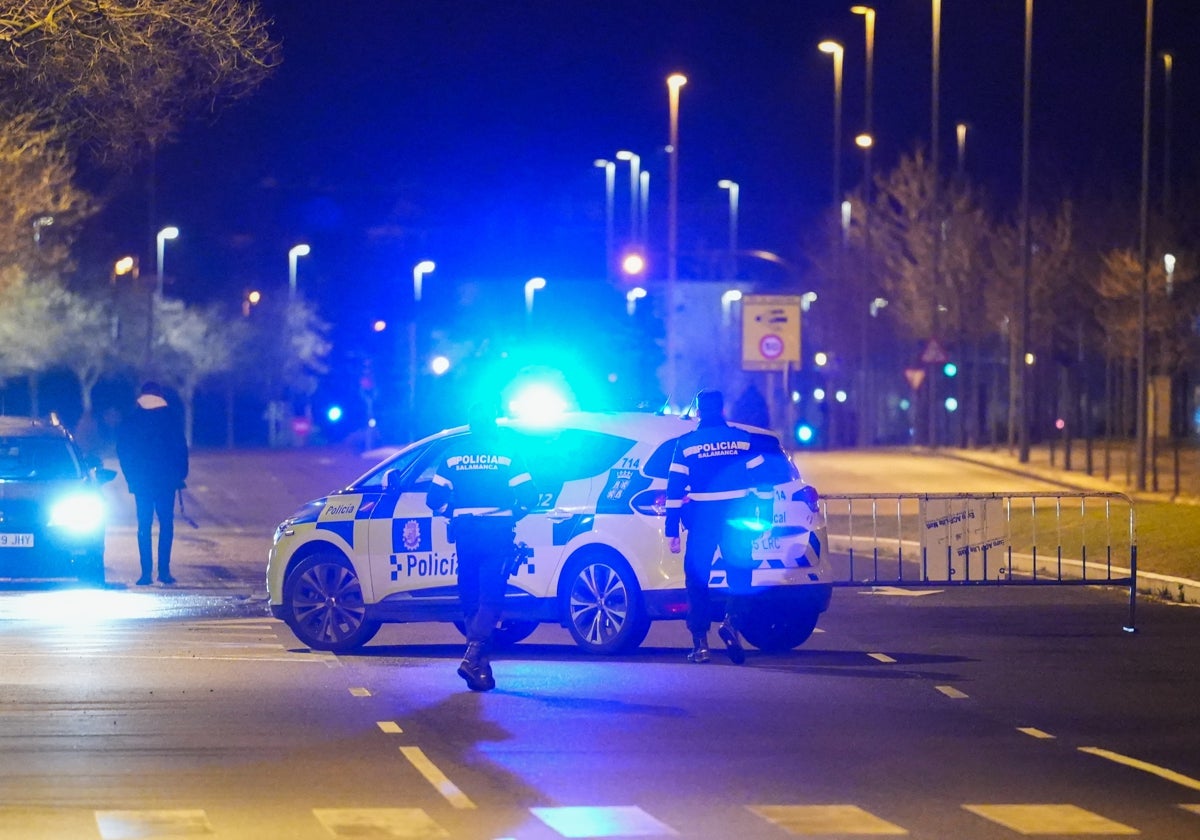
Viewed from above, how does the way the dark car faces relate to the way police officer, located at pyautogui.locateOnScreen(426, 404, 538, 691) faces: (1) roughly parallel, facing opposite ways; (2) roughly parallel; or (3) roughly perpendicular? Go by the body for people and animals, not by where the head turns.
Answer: roughly parallel, facing opposite ways

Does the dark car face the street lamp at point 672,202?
no

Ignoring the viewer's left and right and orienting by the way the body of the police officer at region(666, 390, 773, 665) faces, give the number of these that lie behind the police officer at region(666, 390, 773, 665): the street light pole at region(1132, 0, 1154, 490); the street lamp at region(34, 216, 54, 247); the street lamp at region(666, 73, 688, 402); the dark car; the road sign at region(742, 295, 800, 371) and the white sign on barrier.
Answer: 0

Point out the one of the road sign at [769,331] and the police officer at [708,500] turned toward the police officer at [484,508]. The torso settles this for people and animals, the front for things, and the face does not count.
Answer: the road sign

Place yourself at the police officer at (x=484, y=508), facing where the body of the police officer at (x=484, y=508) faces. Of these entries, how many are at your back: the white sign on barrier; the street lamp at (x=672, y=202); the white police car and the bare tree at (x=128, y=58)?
0

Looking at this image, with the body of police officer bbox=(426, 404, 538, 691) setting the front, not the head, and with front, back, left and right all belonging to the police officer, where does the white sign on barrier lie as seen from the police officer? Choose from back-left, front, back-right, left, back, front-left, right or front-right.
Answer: front-right

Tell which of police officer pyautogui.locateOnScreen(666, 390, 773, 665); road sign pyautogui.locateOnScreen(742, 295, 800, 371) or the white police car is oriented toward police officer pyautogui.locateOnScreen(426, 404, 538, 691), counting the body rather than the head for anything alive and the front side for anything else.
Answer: the road sign

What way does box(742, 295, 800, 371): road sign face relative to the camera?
toward the camera

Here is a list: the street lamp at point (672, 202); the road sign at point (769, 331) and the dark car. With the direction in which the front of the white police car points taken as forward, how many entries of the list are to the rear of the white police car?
0

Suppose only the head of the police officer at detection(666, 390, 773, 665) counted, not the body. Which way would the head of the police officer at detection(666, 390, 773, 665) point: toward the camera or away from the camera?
away from the camera

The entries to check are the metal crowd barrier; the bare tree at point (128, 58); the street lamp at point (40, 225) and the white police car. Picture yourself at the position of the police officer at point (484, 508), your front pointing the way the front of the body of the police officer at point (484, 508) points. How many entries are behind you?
0

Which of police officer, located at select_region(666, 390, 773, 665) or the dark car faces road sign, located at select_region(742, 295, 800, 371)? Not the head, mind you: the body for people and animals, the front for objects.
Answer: the police officer

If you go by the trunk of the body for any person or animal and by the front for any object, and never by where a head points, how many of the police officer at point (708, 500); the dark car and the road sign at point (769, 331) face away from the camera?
1

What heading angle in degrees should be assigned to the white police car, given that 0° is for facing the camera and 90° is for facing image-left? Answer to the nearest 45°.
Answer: approximately 135°

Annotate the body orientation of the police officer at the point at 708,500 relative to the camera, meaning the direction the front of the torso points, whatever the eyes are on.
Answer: away from the camera

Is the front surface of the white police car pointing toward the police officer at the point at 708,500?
no

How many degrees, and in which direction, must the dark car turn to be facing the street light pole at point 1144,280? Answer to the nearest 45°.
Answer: approximately 135° to its left

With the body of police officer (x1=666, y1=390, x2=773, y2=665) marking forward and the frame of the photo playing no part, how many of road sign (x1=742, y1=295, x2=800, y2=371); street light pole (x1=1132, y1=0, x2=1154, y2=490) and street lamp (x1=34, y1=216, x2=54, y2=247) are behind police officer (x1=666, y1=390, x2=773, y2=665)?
0

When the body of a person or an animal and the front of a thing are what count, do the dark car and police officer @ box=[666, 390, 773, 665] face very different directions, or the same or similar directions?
very different directions

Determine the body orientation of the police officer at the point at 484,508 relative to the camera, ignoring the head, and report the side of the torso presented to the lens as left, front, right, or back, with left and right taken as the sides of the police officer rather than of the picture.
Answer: back

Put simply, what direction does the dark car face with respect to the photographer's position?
facing the viewer
